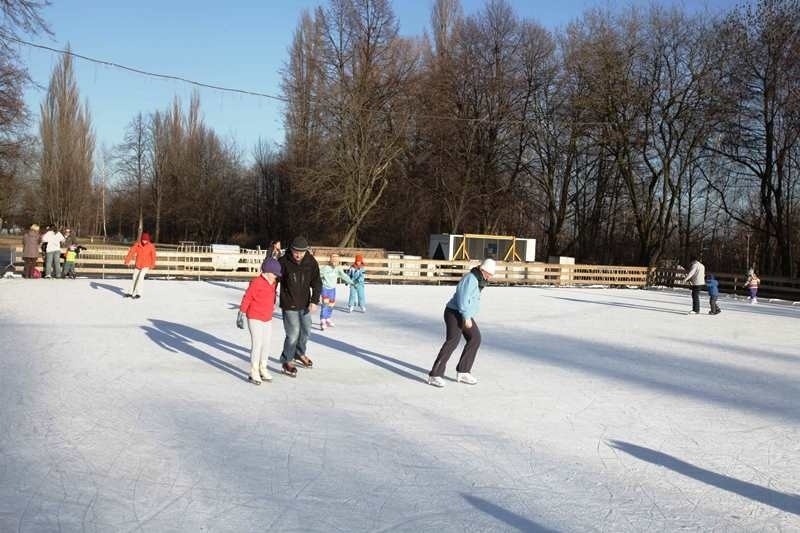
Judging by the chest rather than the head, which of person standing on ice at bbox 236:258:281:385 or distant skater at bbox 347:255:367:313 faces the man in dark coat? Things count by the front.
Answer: the distant skater

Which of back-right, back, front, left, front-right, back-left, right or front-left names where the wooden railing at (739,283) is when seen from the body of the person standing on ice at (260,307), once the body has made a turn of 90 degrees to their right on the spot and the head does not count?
back

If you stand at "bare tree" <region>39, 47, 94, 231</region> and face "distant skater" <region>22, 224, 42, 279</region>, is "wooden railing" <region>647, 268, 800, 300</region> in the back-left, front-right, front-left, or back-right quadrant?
front-left

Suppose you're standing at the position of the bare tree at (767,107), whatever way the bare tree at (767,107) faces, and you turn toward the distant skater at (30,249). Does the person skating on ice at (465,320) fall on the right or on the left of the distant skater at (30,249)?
left

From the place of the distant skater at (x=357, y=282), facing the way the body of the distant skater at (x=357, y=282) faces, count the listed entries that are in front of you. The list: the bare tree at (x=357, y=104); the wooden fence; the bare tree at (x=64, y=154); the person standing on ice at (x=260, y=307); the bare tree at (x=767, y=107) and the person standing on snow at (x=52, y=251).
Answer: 1

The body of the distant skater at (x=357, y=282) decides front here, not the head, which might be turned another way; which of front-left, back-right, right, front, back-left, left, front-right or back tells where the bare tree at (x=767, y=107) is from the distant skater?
back-left

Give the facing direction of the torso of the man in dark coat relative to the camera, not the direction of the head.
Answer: toward the camera

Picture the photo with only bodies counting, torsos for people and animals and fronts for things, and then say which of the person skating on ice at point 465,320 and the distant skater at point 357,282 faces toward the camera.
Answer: the distant skater

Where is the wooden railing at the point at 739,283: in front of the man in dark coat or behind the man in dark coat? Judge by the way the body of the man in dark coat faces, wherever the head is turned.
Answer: behind

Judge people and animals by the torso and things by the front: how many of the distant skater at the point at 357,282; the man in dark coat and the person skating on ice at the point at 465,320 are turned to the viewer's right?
1

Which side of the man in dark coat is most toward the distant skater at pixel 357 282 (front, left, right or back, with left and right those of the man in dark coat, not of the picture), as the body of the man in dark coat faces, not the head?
back

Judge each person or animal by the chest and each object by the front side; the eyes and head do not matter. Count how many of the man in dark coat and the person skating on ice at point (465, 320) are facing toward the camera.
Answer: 1

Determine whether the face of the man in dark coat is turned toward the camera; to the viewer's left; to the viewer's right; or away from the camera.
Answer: toward the camera

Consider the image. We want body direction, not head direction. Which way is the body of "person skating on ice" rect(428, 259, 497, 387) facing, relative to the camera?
to the viewer's right

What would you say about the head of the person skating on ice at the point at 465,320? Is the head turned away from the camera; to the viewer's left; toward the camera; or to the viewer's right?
to the viewer's right

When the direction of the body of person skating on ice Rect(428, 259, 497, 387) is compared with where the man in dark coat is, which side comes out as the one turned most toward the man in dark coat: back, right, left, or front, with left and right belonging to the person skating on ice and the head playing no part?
back

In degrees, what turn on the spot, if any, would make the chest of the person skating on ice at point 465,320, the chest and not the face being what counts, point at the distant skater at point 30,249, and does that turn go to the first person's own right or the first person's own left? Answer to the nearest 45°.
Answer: approximately 135° to the first person's own left
